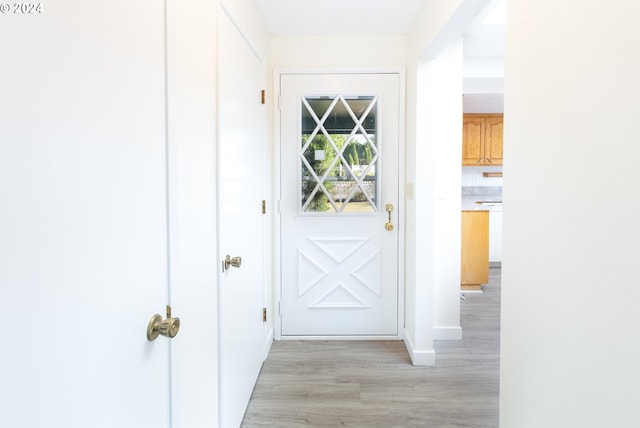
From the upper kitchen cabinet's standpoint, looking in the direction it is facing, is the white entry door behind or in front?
in front

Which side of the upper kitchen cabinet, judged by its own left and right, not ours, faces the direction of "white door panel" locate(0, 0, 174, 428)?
front

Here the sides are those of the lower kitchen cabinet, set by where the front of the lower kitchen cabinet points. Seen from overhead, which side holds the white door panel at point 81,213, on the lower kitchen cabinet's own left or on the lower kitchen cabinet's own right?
on the lower kitchen cabinet's own right

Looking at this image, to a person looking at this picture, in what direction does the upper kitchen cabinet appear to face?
facing the viewer

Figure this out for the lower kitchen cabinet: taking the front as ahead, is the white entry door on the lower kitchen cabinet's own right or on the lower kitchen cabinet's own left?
on the lower kitchen cabinet's own right

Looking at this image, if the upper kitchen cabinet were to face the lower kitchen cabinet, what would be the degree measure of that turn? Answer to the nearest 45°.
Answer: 0° — it already faces it
